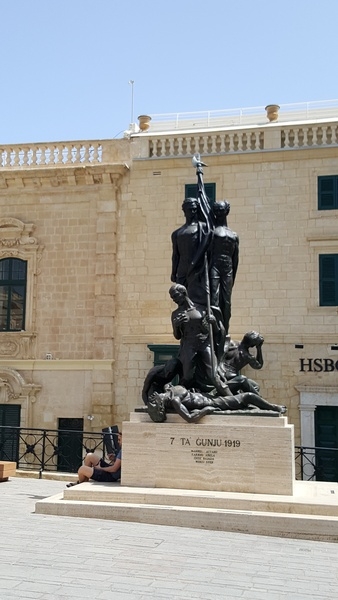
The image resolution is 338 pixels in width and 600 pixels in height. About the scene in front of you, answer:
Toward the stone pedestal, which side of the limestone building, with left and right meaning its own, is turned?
front

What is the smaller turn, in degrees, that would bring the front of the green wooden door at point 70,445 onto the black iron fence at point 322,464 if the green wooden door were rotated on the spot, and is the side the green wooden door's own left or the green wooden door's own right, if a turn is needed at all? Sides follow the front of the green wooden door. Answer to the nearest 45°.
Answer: approximately 90° to the green wooden door's own left

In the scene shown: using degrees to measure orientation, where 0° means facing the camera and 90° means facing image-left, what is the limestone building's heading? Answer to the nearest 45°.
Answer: approximately 0°

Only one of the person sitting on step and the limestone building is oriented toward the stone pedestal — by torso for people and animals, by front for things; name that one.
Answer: the limestone building
